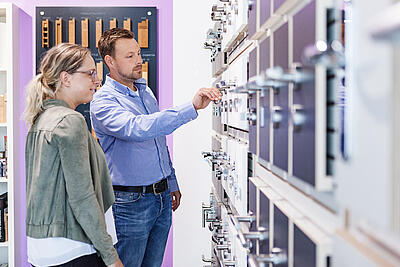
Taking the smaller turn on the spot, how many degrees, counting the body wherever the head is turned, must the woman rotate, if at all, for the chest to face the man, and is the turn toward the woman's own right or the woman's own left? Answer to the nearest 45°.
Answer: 0° — they already face them

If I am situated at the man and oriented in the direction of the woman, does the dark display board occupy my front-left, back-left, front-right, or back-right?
back-right

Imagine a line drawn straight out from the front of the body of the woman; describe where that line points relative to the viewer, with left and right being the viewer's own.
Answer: facing away from the viewer and to the right of the viewer

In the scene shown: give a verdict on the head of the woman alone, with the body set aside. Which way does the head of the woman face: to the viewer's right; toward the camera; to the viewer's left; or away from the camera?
to the viewer's right

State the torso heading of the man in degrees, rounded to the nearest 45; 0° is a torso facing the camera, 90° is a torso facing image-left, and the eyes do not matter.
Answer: approximately 315°

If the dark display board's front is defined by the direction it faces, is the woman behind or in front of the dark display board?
in front

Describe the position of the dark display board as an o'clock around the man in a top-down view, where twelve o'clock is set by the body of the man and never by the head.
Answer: The dark display board is roughly at 7 o'clock from the man.
